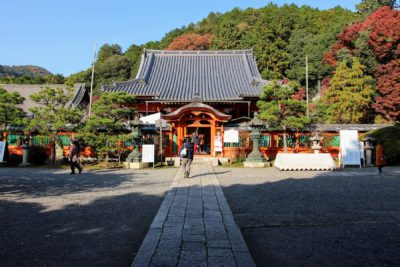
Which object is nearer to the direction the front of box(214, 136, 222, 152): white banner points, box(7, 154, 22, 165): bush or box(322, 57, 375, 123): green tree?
the bush

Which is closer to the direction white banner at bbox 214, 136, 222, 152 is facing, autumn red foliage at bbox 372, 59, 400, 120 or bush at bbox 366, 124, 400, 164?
the bush

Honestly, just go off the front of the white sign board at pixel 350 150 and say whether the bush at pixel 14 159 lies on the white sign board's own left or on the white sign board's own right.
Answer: on the white sign board's own right

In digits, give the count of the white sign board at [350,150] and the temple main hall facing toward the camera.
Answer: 2

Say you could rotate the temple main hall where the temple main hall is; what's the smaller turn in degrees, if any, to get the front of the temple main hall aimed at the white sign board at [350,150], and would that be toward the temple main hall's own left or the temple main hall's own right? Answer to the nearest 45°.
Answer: approximately 45° to the temple main hall's own left

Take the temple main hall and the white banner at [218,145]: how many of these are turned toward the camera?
2

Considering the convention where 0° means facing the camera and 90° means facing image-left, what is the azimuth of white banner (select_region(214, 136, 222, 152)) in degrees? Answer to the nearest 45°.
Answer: approximately 0°

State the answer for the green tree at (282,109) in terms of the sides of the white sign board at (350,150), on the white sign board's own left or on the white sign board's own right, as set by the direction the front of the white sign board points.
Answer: on the white sign board's own right

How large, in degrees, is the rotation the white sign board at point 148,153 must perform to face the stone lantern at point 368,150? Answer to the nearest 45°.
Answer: approximately 90° to its left

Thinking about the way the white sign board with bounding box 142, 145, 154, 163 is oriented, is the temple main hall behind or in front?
behind

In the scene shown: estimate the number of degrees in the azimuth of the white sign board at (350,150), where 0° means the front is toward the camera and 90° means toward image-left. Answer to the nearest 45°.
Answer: approximately 0°
